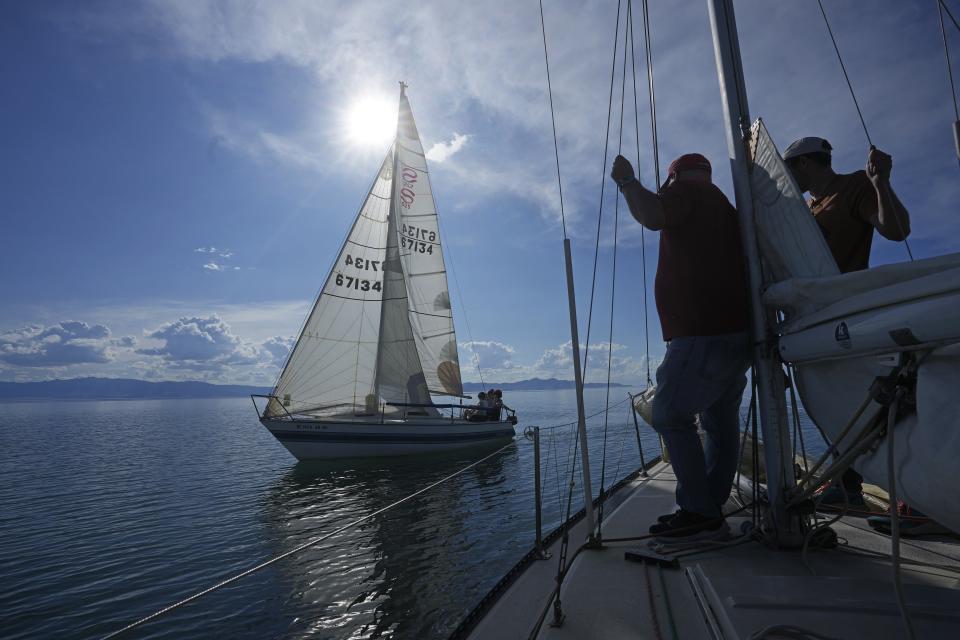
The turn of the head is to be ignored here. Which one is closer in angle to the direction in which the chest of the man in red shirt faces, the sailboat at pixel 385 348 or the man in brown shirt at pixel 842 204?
the sailboat

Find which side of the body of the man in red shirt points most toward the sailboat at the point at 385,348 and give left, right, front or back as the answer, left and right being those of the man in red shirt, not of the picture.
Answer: front

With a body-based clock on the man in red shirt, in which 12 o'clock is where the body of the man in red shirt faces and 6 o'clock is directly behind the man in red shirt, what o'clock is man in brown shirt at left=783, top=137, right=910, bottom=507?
The man in brown shirt is roughly at 3 o'clock from the man in red shirt.

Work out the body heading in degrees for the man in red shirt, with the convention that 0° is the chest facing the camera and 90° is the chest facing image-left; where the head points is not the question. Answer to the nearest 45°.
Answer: approximately 135°

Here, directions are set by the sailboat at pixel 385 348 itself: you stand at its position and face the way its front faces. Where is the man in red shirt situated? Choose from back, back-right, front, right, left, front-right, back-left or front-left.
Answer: left

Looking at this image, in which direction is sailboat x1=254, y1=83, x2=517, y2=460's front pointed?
to the viewer's left

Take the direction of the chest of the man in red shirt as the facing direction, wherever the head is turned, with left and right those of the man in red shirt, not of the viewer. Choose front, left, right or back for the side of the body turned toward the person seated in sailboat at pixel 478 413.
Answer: front

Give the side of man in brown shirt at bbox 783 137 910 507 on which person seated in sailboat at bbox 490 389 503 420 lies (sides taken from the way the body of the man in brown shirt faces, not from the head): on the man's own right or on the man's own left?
on the man's own right

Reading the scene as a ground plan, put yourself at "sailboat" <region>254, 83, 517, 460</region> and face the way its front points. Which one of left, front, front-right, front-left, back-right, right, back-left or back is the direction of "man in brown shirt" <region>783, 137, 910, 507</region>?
left

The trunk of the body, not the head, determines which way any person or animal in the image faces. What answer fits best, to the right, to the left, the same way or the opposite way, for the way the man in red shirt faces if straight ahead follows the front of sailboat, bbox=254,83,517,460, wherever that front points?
to the right

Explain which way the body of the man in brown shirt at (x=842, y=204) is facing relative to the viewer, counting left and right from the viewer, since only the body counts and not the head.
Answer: facing the viewer and to the left of the viewer
